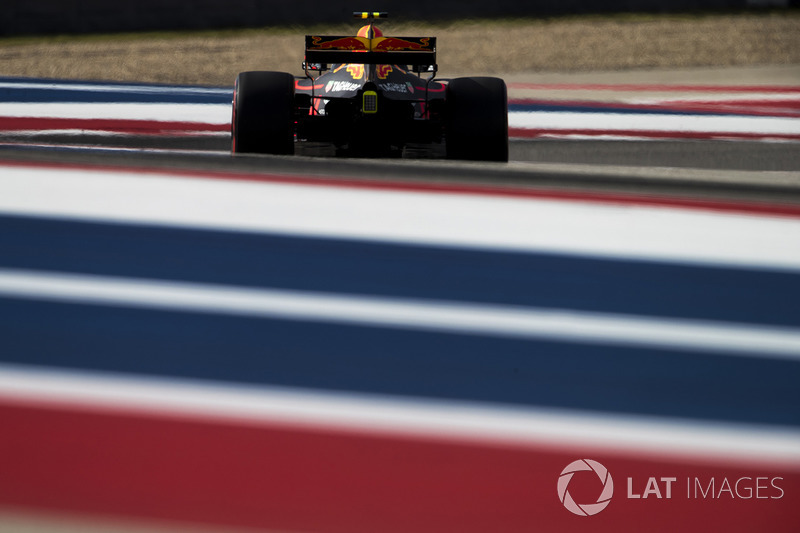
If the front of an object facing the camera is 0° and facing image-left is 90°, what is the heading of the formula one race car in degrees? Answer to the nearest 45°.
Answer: approximately 180°
